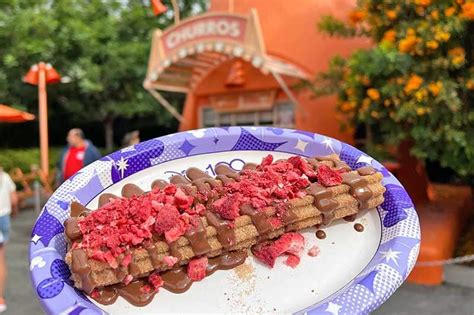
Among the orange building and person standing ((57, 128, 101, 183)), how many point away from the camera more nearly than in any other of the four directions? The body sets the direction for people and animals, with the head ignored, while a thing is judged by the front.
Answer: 0

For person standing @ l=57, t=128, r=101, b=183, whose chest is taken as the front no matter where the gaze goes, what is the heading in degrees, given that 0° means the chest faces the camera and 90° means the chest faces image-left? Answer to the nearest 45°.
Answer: approximately 45°

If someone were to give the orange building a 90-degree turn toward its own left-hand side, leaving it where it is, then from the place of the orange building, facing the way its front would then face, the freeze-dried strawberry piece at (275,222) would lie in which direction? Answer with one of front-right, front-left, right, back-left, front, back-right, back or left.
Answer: front-right

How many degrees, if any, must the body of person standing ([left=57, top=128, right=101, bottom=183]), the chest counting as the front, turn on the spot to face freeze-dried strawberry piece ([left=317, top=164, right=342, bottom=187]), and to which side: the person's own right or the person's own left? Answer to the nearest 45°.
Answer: approximately 45° to the person's own left

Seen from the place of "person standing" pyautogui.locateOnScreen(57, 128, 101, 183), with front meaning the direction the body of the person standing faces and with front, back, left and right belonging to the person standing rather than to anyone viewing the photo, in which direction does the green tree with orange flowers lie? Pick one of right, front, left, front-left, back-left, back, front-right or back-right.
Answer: left

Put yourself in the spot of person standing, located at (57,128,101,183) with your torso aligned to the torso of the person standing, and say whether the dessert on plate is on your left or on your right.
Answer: on your left

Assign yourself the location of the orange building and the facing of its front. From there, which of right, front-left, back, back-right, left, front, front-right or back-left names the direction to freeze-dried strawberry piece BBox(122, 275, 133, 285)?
front-left

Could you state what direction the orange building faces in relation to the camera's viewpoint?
facing the viewer and to the left of the viewer

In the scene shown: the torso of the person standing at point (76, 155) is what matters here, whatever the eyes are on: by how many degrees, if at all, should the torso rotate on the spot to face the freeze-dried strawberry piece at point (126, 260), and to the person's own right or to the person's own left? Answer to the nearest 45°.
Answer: approximately 45° to the person's own left

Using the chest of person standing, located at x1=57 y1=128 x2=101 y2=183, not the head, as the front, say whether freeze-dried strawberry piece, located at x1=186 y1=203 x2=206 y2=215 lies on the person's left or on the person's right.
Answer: on the person's left
